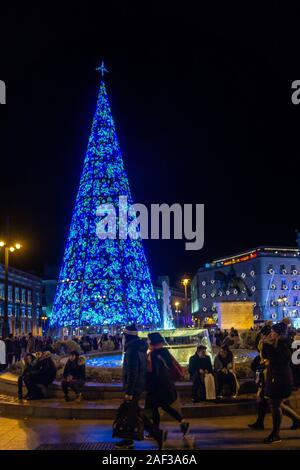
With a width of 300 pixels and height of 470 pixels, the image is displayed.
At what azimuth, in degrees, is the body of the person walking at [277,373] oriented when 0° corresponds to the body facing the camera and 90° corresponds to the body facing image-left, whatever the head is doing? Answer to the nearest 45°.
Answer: approximately 90°

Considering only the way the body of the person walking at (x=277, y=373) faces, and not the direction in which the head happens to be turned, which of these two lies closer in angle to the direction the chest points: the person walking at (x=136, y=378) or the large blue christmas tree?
the person walking
